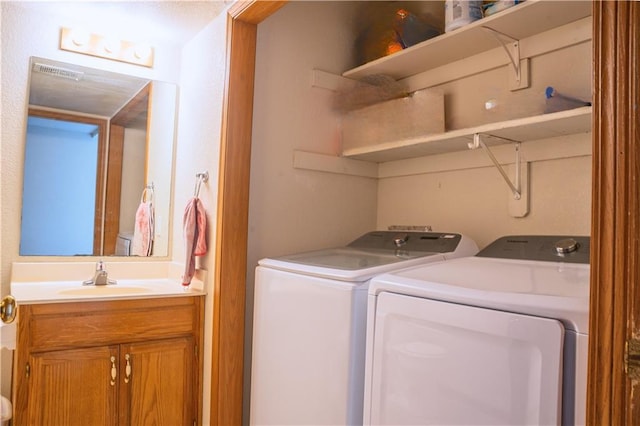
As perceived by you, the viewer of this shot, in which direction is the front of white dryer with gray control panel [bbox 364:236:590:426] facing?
facing the viewer and to the left of the viewer

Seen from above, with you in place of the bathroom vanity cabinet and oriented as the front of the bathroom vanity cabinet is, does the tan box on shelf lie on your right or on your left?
on your left

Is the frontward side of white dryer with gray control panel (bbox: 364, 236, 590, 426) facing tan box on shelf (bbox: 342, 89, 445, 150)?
no

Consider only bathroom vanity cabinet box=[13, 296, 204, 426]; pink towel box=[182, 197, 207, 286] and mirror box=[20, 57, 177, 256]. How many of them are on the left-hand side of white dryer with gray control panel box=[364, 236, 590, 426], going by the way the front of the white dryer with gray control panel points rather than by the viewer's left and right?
0

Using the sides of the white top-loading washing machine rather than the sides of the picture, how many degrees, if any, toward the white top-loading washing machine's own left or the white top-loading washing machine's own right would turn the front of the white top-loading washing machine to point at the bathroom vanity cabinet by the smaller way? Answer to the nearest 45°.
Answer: approximately 45° to the white top-loading washing machine's own right

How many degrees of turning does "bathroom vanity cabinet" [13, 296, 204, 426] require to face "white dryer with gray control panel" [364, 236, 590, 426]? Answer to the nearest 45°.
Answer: approximately 45° to its left

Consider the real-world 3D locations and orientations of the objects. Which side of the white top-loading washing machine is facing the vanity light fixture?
right

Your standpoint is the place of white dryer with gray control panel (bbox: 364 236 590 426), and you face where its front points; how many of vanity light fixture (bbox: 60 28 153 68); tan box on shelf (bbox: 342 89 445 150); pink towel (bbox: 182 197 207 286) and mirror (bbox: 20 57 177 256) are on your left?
0

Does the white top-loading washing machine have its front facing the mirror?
no

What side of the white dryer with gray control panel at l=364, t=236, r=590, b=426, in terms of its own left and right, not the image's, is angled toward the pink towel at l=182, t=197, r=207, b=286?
right

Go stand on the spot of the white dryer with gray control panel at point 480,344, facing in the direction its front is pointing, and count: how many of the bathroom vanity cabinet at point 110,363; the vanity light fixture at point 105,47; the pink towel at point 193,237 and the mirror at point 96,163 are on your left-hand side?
0

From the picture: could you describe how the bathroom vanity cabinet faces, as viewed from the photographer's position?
facing the viewer
